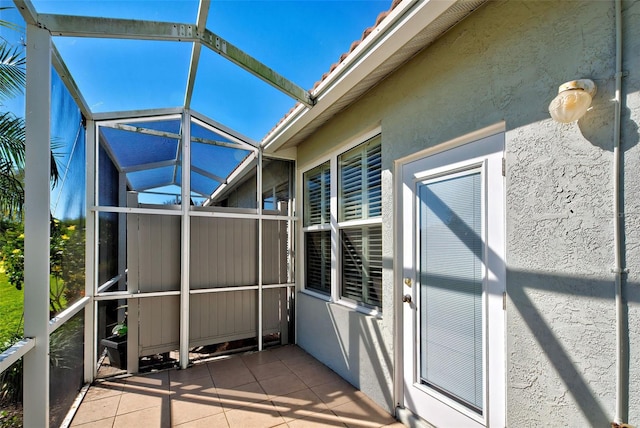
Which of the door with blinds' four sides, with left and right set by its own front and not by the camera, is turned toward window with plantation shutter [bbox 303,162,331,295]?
right

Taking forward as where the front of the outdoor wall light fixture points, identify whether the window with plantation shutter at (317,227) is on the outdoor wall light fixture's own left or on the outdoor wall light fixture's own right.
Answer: on the outdoor wall light fixture's own right

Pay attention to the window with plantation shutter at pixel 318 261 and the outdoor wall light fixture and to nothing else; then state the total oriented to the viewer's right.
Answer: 0

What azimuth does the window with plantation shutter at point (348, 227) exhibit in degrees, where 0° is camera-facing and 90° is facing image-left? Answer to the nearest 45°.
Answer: approximately 45°

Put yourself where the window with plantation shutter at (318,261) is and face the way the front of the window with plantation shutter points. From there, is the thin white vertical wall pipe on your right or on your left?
on your left

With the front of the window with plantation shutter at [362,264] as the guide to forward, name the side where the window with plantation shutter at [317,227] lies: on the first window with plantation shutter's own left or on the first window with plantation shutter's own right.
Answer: on the first window with plantation shutter's own right

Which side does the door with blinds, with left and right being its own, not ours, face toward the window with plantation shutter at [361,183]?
right

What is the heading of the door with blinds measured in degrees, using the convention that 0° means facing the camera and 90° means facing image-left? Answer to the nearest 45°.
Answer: approximately 45°

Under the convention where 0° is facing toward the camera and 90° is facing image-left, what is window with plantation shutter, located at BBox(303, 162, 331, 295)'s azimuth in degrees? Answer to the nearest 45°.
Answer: approximately 45°

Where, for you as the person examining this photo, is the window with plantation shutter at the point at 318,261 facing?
facing the viewer and to the left of the viewer
